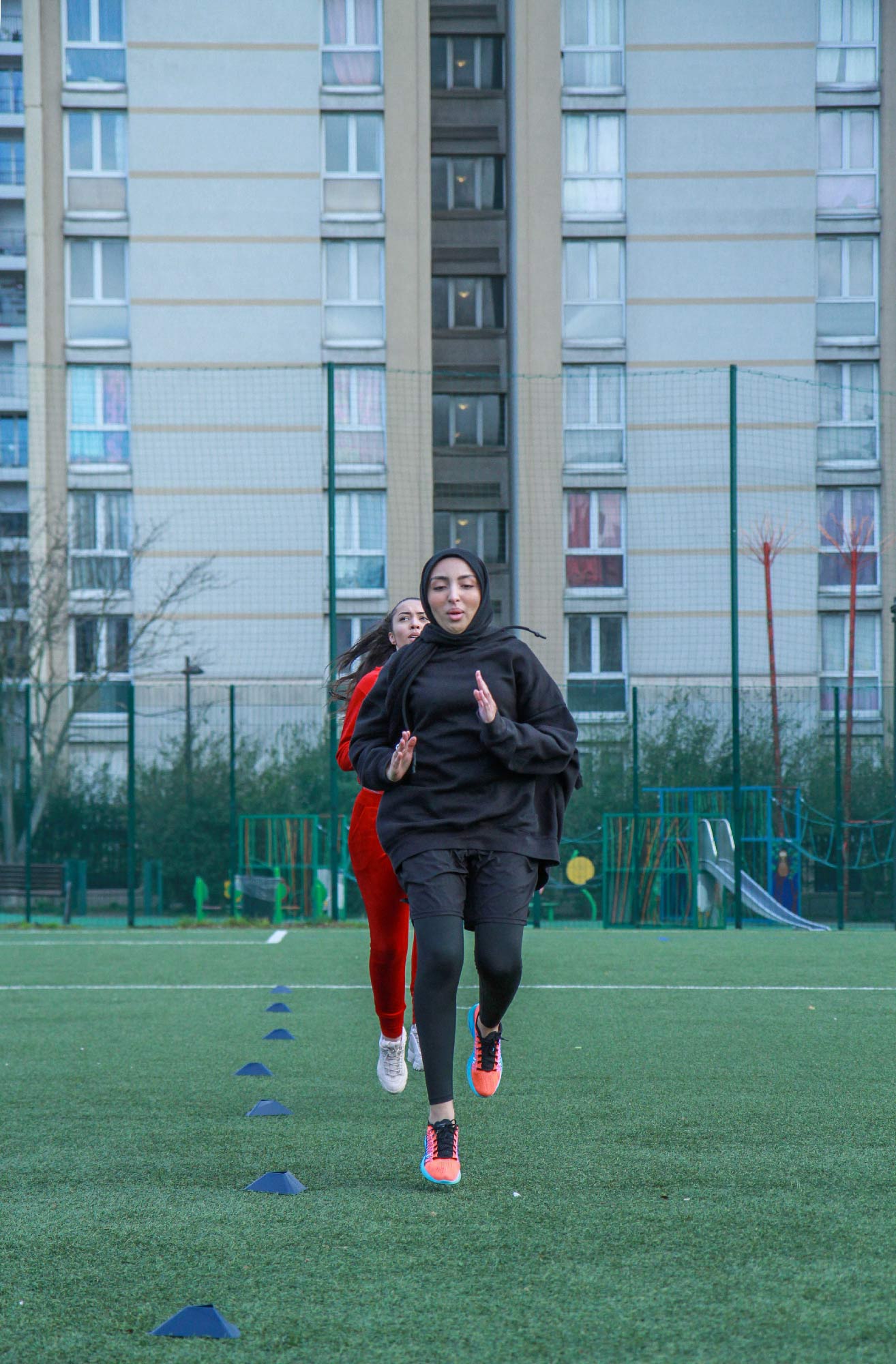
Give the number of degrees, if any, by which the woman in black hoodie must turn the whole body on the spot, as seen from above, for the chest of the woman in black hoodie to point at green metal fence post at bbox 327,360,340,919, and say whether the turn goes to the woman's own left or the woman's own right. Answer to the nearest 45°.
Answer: approximately 180°

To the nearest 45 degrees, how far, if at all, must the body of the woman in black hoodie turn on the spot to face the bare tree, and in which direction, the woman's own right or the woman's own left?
approximately 180°

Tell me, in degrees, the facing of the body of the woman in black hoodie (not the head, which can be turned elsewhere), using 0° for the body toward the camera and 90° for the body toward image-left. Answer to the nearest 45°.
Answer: approximately 0°

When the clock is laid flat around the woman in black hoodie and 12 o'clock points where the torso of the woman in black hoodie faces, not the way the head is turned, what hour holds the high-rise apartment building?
The high-rise apartment building is roughly at 6 o'clock from the woman in black hoodie.

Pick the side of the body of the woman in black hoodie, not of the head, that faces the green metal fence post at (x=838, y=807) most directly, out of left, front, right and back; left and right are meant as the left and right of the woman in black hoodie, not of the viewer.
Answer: back

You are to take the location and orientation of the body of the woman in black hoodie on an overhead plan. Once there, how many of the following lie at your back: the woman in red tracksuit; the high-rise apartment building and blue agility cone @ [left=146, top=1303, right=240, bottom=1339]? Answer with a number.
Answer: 2

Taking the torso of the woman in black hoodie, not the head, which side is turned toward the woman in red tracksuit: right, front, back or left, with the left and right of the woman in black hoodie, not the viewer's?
back
